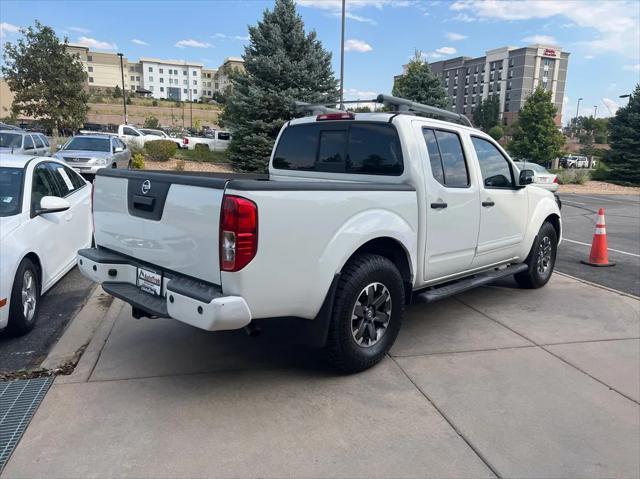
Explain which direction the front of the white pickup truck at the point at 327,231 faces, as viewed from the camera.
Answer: facing away from the viewer and to the right of the viewer

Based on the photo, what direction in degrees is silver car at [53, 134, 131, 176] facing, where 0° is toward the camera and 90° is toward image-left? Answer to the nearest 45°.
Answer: approximately 45°

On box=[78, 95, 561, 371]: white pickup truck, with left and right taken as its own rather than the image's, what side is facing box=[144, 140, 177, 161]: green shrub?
left

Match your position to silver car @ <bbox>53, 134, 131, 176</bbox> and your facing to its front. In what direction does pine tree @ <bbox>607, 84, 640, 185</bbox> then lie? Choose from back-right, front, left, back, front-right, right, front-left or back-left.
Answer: back-left

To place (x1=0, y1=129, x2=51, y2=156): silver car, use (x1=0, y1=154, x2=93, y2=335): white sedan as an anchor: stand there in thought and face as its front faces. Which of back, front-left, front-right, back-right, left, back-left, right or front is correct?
back-right

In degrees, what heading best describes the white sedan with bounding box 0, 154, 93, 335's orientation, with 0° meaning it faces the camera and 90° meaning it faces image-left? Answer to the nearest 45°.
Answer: approximately 45°

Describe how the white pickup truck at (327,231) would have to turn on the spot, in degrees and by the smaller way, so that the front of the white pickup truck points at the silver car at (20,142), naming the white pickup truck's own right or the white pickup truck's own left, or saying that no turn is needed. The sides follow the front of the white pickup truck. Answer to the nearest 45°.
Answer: approximately 90° to the white pickup truck's own left

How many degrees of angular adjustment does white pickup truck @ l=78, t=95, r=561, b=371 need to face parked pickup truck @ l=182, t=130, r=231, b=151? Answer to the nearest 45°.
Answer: approximately 45° to its left
